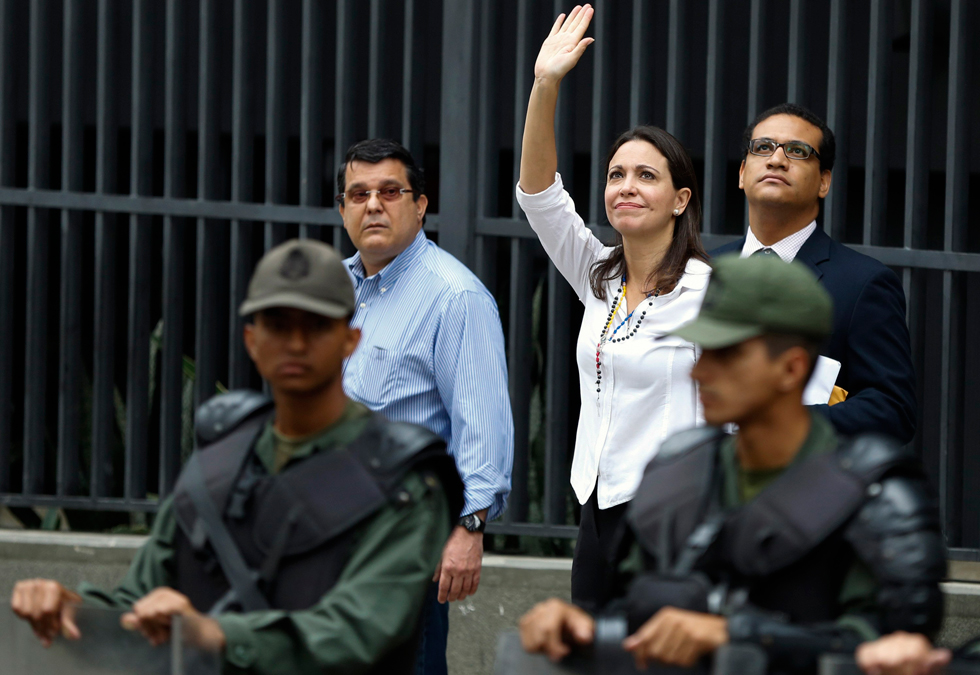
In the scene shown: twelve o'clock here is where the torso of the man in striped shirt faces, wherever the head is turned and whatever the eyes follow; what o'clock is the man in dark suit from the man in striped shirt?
The man in dark suit is roughly at 8 o'clock from the man in striped shirt.

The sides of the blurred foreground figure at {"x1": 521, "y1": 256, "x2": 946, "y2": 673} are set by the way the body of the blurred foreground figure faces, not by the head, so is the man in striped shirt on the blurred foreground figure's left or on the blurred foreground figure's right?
on the blurred foreground figure's right

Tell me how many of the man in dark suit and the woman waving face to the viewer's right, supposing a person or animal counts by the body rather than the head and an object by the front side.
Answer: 0

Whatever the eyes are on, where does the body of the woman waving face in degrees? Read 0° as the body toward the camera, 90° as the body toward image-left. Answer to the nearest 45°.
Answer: approximately 45°

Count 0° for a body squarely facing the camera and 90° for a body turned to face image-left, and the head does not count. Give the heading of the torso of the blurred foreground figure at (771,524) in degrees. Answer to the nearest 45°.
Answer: approximately 45°

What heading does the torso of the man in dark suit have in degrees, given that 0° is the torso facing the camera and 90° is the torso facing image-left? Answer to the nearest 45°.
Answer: approximately 45°

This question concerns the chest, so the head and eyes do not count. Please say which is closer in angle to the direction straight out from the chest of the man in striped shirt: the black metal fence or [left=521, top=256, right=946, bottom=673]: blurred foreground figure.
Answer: the blurred foreground figure
